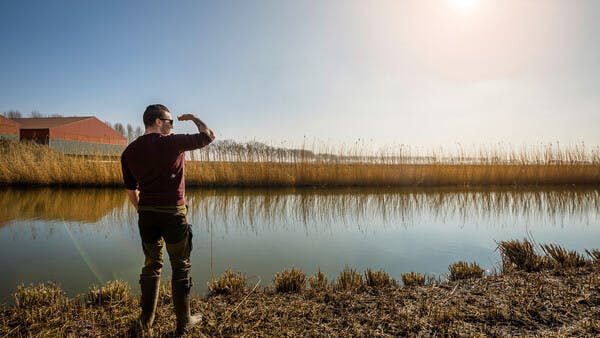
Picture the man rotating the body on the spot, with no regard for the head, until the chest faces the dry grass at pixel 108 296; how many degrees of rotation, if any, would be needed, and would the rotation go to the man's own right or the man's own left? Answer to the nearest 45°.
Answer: approximately 90° to the man's own left

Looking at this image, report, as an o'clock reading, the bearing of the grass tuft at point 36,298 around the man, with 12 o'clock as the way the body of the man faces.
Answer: The grass tuft is roughly at 9 o'clock from the man.

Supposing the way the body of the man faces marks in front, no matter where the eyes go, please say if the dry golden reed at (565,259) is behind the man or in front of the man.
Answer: in front

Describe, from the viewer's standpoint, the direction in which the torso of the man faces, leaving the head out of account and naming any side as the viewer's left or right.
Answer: facing away from the viewer and to the right of the viewer

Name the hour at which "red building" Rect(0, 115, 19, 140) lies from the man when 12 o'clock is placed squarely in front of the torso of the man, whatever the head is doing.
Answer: The red building is roughly at 10 o'clock from the man.

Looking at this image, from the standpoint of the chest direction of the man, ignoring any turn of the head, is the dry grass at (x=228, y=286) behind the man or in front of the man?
in front

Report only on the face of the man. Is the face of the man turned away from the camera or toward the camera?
away from the camera

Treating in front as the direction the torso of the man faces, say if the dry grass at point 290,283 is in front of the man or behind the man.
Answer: in front

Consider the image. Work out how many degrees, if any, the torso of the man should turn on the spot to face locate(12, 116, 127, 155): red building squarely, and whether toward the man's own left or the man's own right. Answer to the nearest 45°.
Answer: approximately 45° to the man's own left
